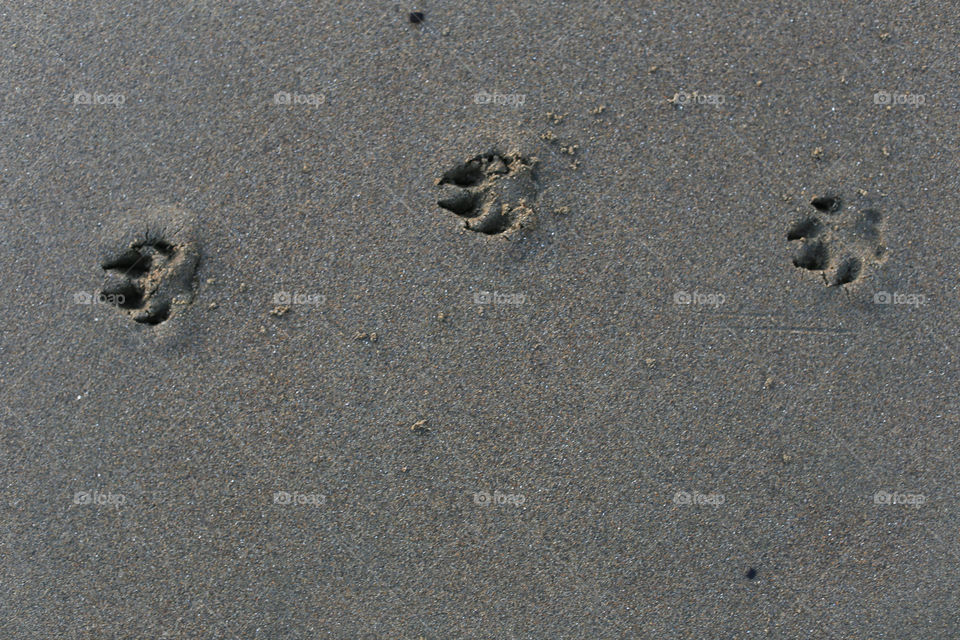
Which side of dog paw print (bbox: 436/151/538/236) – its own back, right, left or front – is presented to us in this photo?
left

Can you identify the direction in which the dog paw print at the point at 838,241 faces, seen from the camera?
facing to the left of the viewer

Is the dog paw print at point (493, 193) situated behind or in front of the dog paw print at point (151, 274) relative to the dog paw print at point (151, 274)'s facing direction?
behind

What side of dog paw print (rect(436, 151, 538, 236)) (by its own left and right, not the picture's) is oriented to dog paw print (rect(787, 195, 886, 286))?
back

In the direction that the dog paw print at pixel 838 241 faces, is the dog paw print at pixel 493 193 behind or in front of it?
in front

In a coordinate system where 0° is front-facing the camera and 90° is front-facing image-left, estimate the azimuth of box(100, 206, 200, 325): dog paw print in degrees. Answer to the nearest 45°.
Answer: approximately 90°

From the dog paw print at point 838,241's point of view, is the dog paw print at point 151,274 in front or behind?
in front
